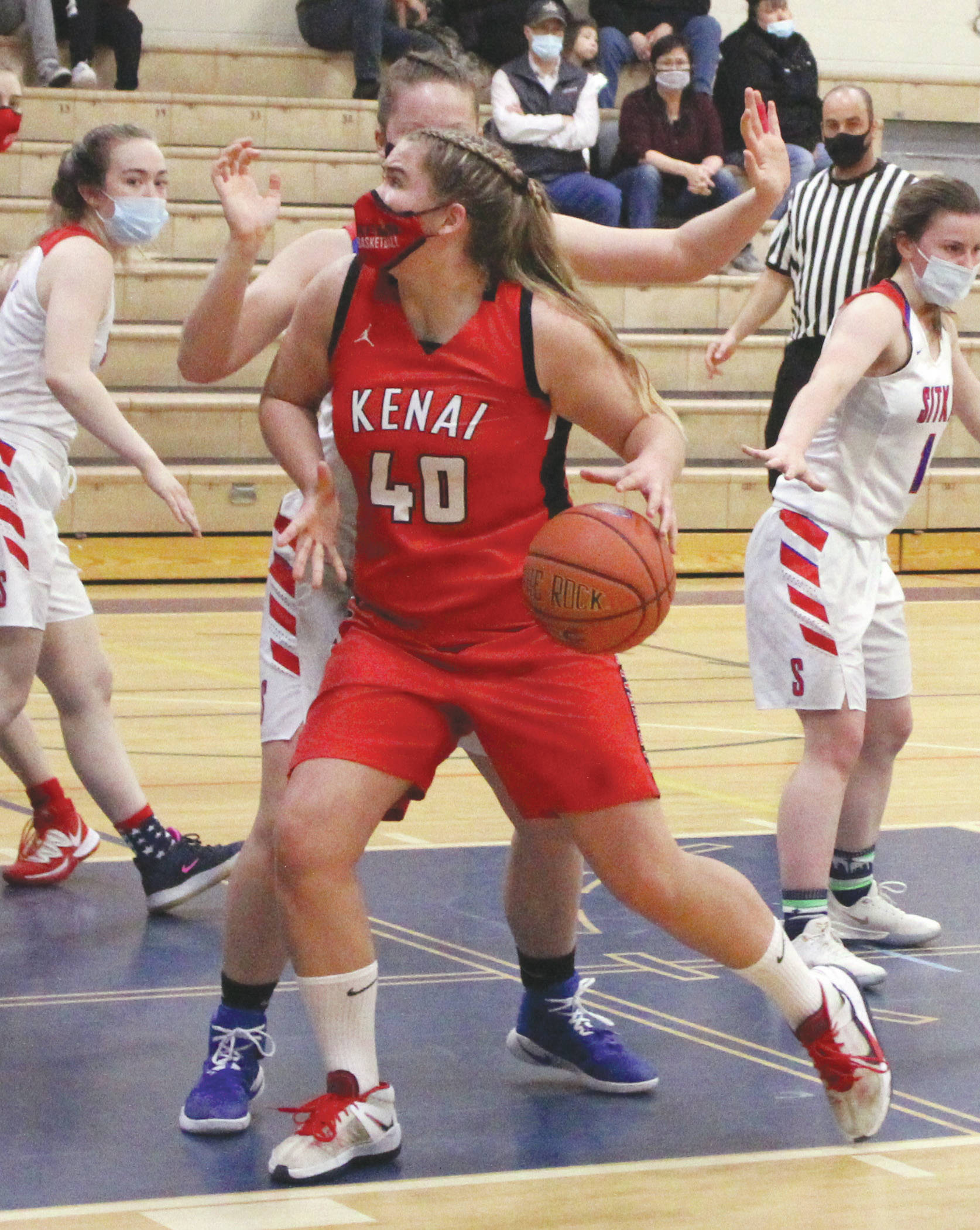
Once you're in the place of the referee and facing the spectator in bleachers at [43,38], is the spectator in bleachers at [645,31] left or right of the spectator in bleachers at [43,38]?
right

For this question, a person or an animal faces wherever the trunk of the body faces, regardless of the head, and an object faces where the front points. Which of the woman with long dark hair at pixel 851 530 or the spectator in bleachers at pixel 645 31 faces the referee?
the spectator in bleachers

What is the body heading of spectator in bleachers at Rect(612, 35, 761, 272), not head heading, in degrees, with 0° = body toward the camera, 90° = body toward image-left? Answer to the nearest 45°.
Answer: approximately 0°

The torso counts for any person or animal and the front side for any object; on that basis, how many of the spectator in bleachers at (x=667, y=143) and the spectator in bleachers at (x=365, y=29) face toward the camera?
2

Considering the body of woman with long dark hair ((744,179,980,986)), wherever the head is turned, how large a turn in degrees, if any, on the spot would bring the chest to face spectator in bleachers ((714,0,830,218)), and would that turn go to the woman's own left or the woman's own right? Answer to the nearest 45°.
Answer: approximately 135° to the woman's own left
